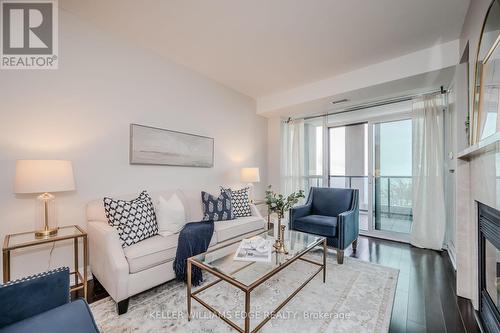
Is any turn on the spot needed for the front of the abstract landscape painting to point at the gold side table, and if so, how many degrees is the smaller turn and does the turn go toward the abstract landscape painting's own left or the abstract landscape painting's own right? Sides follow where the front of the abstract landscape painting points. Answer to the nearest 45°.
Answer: approximately 90° to the abstract landscape painting's own right

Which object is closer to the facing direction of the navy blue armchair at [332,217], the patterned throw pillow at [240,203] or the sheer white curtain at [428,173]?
the patterned throw pillow

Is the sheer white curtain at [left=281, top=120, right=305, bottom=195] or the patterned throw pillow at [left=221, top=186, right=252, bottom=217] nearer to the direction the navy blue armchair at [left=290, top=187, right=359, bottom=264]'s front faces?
the patterned throw pillow

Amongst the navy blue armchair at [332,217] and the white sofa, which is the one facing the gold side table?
the navy blue armchair

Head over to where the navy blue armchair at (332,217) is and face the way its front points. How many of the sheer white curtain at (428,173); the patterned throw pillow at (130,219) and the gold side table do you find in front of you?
2

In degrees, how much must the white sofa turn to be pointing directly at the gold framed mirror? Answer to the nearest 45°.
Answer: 0° — it already faces it

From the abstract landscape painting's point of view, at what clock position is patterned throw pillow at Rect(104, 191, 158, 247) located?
The patterned throw pillow is roughly at 2 o'clock from the abstract landscape painting.

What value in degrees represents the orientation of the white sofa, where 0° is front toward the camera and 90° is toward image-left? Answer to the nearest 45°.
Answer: approximately 315°

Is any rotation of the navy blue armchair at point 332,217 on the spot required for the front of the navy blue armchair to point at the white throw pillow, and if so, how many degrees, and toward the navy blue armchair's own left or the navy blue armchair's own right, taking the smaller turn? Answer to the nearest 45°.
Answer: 0° — it already faces it

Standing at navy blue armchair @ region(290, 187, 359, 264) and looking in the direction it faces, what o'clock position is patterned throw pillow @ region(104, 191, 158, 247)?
The patterned throw pillow is roughly at 12 o'clock from the navy blue armchair.
